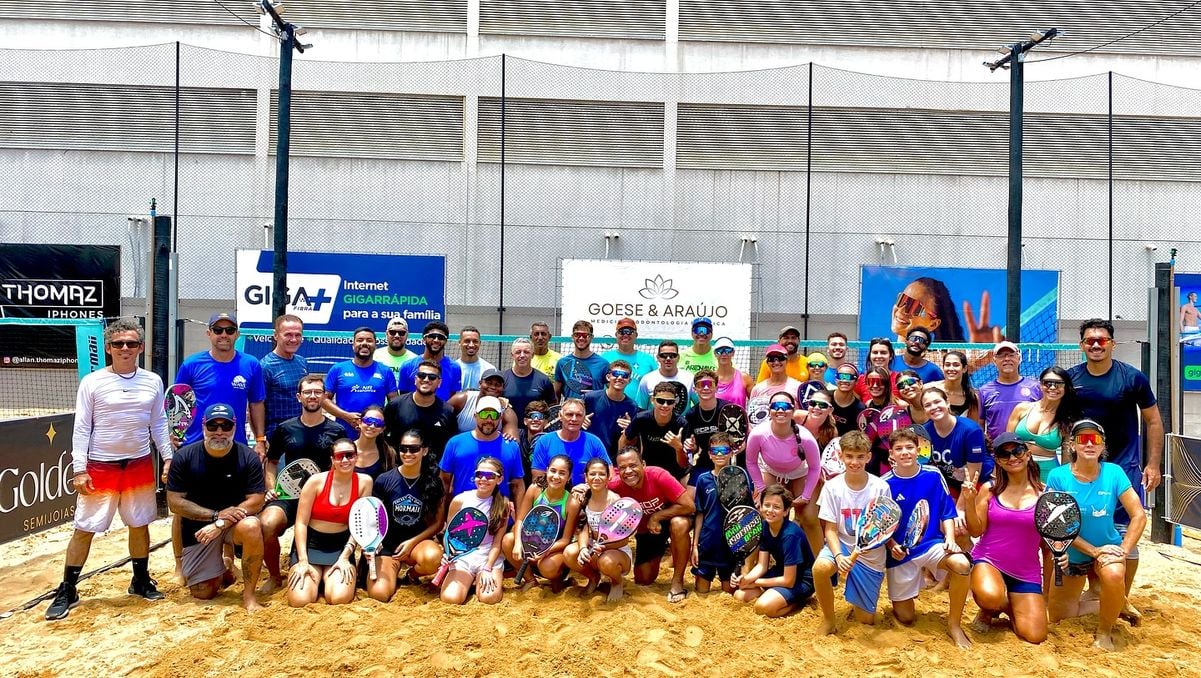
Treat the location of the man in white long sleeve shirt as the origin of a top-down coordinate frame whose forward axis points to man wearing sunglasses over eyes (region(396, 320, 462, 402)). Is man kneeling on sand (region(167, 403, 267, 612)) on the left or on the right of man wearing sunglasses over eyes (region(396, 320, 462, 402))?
right

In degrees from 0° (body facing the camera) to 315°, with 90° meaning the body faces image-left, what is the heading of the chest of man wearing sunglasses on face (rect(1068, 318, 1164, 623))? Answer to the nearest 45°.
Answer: approximately 0°

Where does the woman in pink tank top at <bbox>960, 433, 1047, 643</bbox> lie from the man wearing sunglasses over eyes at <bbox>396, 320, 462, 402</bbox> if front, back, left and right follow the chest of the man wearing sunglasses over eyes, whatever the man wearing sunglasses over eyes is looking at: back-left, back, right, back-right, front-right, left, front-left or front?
front-left

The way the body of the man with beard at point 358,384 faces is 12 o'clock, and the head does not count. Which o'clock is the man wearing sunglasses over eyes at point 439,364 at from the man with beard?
The man wearing sunglasses over eyes is roughly at 9 o'clock from the man with beard.

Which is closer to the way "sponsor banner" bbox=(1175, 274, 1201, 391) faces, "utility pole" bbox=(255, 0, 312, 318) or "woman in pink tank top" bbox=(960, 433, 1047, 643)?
the woman in pink tank top

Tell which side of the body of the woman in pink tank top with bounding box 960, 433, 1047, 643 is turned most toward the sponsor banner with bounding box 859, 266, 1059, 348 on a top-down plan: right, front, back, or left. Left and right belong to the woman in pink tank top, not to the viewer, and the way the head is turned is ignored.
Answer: back

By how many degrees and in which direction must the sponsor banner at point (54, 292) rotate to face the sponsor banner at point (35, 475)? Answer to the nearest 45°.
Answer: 0° — it already faces it

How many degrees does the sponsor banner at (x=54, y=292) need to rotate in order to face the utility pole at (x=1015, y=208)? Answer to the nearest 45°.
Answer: approximately 45° to its left

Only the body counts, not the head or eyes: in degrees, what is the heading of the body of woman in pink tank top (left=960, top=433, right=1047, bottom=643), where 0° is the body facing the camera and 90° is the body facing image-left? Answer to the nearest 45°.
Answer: approximately 0°

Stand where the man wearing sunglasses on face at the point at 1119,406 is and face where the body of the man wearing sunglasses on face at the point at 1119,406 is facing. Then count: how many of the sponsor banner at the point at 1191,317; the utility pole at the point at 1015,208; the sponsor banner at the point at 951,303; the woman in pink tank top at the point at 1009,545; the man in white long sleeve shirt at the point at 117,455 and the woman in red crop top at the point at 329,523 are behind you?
3

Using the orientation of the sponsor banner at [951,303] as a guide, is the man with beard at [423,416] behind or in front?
in front

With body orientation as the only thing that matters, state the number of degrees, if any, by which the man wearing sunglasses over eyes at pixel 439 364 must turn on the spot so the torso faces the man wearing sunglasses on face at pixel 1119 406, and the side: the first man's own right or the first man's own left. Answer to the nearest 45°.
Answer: approximately 45° to the first man's own left
